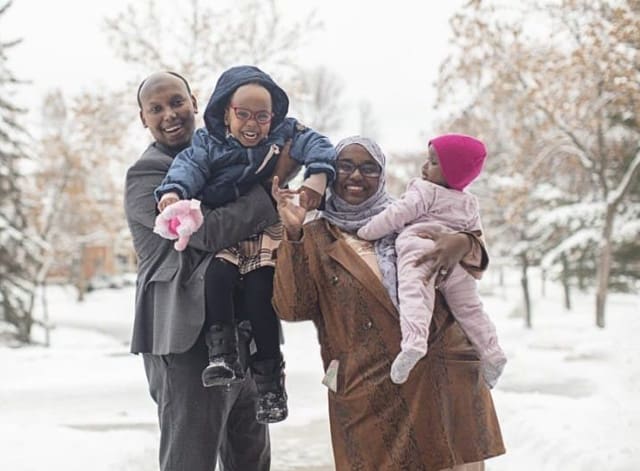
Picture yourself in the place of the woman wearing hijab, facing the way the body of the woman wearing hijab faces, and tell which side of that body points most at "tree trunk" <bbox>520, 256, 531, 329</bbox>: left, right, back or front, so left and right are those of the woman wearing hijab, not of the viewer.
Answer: back

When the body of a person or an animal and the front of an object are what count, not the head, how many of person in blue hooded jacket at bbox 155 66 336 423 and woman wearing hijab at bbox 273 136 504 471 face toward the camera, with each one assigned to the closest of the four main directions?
2

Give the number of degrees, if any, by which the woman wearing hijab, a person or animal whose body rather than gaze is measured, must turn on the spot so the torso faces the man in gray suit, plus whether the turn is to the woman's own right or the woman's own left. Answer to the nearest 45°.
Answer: approximately 90° to the woman's own right

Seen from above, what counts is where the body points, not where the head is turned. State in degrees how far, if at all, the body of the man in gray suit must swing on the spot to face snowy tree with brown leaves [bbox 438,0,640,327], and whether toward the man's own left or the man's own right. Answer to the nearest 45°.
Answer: approximately 90° to the man's own left

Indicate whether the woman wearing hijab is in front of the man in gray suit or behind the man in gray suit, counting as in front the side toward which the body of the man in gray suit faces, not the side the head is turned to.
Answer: in front

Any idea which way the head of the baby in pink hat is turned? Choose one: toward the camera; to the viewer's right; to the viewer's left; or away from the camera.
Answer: to the viewer's left

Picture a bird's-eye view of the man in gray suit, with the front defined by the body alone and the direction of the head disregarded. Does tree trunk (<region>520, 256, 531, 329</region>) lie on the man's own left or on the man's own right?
on the man's own left

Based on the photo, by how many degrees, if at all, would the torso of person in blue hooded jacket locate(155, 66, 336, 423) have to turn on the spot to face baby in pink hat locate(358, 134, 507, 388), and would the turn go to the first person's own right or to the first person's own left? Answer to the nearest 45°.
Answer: approximately 90° to the first person's own left

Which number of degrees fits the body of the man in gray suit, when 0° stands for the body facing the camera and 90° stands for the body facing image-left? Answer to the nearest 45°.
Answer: approximately 315°

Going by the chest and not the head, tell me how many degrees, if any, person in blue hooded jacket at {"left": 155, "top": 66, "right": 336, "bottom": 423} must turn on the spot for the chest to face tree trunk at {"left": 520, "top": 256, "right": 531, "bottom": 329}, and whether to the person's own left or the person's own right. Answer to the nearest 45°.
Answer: approximately 135° to the person's own left

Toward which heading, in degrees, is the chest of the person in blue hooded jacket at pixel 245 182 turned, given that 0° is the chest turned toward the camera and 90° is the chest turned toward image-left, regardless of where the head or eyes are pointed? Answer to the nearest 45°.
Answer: approximately 0°
